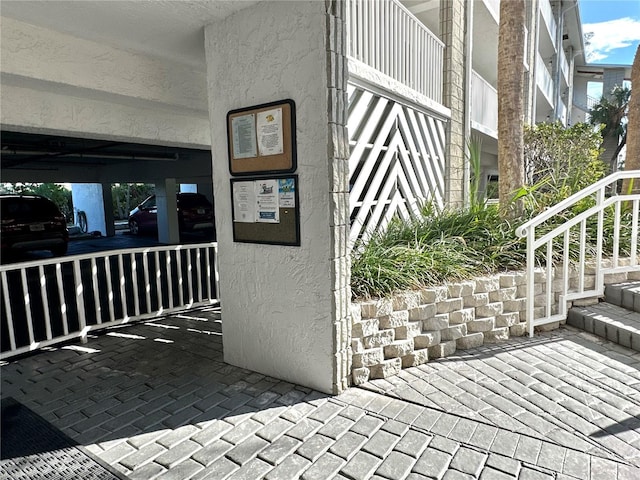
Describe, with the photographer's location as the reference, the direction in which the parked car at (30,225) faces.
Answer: facing away from the viewer

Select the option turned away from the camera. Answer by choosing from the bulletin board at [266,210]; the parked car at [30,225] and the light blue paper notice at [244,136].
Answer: the parked car

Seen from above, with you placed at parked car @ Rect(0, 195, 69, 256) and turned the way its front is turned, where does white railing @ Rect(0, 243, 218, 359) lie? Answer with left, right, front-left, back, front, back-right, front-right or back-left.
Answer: back

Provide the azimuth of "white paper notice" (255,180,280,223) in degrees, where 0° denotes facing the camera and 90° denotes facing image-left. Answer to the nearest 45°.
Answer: approximately 45°

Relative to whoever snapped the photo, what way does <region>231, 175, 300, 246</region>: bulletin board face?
facing the viewer and to the left of the viewer

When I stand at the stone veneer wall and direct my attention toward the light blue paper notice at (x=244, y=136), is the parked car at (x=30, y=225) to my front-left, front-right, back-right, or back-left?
front-right

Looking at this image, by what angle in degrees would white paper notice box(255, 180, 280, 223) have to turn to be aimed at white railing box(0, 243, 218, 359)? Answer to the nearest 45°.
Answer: approximately 90° to its right

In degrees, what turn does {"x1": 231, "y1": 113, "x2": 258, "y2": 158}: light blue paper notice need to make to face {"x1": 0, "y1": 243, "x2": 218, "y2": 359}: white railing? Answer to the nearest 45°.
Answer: approximately 90° to its right

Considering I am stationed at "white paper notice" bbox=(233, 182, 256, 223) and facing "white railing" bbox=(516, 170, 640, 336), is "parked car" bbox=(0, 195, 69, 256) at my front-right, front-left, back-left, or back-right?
back-left

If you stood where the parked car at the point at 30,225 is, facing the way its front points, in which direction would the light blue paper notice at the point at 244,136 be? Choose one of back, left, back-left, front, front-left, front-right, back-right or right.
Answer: back

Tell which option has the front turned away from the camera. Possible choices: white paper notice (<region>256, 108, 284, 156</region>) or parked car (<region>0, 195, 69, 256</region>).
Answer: the parked car

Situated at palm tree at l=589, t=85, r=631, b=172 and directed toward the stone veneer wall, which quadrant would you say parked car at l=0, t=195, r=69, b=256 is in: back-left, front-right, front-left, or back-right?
front-right
